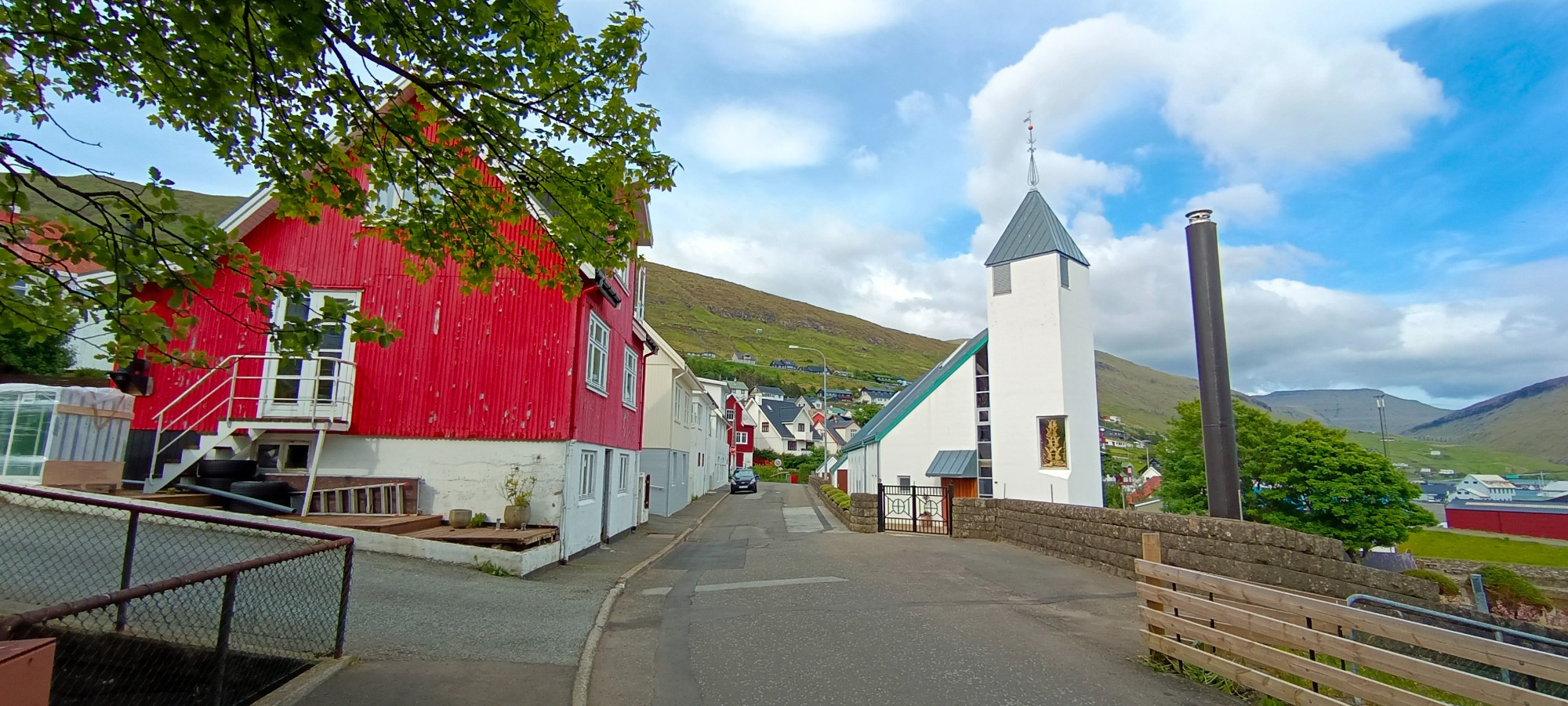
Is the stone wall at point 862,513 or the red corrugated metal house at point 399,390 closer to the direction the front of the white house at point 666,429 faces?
the stone wall

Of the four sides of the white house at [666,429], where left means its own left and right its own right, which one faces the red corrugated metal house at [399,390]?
right

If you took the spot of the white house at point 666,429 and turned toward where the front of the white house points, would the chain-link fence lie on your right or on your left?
on your right

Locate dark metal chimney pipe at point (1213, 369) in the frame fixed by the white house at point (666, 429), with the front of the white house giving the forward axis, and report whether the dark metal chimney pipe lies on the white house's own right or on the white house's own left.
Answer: on the white house's own right

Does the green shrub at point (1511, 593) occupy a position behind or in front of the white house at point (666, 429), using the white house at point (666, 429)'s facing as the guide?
in front

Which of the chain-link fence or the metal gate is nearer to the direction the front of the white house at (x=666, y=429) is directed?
the metal gate

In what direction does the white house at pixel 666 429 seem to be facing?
to the viewer's right

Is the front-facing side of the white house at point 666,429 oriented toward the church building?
yes
